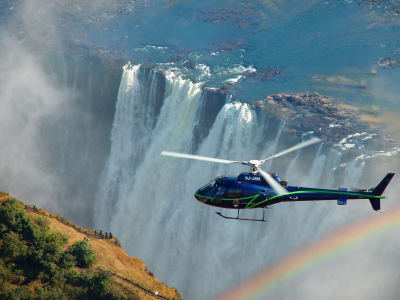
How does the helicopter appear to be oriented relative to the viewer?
to the viewer's left

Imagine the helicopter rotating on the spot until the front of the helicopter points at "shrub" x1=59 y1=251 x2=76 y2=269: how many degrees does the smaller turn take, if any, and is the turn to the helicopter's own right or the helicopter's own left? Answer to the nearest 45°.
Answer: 0° — it already faces it

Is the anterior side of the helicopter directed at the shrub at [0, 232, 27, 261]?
yes
